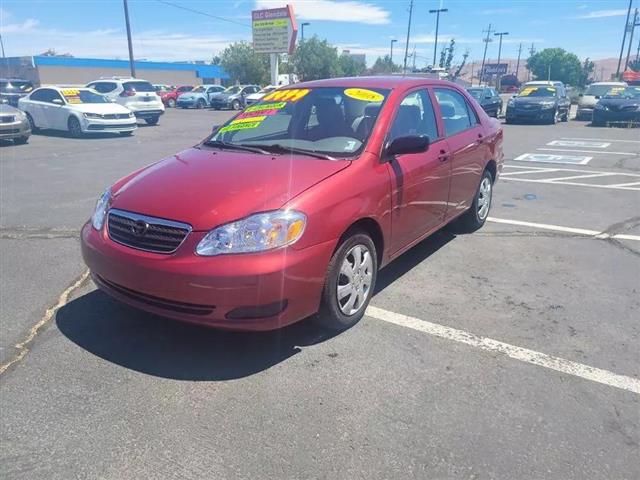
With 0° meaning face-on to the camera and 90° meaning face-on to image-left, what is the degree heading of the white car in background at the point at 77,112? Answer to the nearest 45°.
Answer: approximately 315°

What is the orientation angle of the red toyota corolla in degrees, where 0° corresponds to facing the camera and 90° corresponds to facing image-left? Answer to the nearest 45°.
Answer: approximately 45°

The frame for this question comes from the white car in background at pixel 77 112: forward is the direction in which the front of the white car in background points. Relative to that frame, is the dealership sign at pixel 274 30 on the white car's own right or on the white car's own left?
on the white car's own left

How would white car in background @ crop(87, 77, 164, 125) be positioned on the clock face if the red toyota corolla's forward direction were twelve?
The white car in background is roughly at 4 o'clock from the red toyota corolla.

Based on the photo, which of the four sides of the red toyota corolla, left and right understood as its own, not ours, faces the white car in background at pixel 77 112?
right

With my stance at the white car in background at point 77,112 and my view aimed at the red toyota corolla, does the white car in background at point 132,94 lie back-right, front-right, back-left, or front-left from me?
back-left

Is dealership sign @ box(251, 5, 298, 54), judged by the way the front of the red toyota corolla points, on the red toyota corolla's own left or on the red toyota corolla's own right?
on the red toyota corolla's own right
